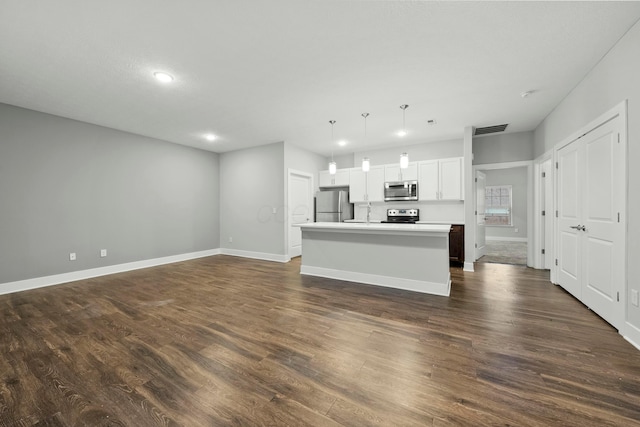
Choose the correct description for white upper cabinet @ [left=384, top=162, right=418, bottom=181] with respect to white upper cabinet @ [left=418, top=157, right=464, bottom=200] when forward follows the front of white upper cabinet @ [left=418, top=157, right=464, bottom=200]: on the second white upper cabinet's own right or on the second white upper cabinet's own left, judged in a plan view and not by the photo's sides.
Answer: on the second white upper cabinet's own right

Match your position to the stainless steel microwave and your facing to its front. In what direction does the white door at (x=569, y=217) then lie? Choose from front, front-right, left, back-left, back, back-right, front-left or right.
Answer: front-left

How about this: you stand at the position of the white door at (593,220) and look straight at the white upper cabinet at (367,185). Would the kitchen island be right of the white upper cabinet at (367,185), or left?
left

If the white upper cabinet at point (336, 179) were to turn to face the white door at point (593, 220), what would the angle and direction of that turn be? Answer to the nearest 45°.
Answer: approximately 45° to its left

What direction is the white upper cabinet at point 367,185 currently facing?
toward the camera

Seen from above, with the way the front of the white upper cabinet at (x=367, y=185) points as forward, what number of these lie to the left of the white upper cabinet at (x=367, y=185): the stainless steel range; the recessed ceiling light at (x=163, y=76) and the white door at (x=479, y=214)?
2

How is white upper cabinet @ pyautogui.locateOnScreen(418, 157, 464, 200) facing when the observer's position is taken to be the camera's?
facing the viewer

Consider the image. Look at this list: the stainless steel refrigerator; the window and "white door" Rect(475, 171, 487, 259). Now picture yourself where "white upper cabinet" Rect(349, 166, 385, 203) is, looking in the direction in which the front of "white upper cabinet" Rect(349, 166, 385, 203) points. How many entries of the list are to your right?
1

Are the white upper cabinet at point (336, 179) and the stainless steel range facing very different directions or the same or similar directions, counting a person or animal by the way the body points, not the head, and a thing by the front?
same or similar directions

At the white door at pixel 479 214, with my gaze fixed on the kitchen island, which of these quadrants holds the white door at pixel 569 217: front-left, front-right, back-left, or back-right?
front-left

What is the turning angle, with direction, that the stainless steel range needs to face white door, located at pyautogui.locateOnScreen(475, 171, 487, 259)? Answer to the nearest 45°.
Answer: approximately 90° to its left

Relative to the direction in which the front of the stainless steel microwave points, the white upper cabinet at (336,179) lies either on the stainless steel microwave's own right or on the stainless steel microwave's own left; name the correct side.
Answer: on the stainless steel microwave's own right

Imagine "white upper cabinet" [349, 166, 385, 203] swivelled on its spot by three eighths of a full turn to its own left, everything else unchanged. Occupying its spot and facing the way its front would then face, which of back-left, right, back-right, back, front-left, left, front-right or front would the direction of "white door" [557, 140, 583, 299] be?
right

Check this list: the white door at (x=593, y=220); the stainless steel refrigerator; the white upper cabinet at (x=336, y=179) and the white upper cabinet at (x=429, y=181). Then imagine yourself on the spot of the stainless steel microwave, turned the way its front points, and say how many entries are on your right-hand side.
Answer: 2

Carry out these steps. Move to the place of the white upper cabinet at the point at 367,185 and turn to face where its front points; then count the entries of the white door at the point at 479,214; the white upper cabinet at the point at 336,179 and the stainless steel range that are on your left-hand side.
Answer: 2

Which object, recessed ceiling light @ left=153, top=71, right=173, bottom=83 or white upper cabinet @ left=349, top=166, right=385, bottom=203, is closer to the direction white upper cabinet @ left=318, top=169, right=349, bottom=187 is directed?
the recessed ceiling light
